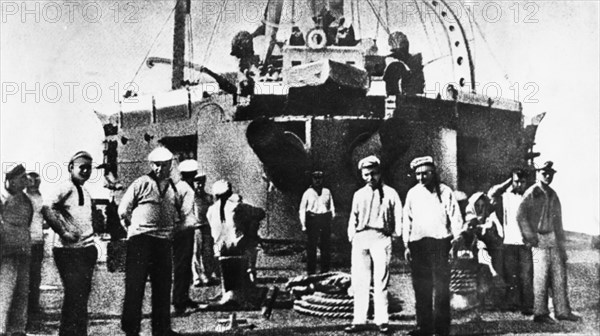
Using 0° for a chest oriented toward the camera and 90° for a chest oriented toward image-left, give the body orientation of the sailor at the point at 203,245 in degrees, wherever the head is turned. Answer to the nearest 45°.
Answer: approximately 0°

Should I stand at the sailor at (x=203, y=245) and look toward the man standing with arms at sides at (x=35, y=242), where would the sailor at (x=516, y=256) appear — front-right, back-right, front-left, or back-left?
back-left

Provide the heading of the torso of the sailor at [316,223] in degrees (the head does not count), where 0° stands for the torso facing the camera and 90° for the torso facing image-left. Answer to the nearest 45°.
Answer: approximately 0°

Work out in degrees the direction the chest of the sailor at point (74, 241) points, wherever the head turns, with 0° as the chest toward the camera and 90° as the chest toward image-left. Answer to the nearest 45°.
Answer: approximately 315°

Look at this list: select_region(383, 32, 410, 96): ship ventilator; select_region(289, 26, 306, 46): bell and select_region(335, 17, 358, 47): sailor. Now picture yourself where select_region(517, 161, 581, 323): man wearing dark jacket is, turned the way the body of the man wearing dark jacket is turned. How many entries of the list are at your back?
3

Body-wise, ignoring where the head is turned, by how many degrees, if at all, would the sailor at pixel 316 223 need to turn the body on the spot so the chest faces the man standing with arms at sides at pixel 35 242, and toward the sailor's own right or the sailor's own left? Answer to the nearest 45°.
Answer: approximately 45° to the sailor's own right
